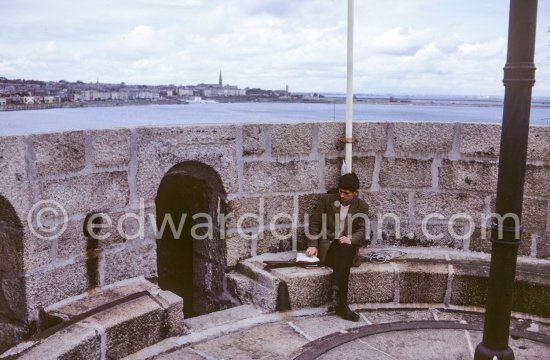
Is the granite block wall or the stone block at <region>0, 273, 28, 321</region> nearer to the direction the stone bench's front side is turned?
the stone block

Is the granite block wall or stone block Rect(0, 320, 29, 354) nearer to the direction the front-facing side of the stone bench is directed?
the stone block

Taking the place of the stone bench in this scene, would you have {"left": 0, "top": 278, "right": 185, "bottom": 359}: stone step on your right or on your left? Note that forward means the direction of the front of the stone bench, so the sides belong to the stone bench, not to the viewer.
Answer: on your right

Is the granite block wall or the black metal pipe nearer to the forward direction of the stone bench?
the black metal pipe

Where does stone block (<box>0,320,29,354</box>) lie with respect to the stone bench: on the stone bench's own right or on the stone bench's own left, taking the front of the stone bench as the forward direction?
on the stone bench's own right

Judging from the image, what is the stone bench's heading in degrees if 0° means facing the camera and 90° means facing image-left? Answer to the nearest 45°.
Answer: approximately 0°

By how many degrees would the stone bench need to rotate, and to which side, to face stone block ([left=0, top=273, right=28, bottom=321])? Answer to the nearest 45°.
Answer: approximately 45° to its right

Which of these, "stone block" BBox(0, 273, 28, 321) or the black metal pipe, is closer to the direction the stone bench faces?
the black metal pipe
